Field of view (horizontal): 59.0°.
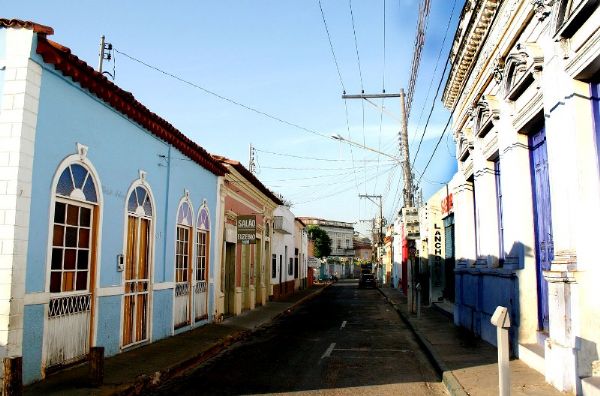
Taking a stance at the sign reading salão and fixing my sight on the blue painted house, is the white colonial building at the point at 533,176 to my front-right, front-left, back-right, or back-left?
front-left

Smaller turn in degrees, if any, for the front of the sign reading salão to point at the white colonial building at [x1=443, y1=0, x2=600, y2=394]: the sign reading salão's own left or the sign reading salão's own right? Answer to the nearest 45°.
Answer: approximately 45° to the sign reading salão's own left

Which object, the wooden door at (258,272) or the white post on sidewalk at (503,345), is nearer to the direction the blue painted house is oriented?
the white post on sidewalk

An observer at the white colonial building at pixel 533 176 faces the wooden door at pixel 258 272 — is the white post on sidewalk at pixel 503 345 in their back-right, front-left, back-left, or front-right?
back-left

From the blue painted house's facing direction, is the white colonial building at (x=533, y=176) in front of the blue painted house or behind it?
in front

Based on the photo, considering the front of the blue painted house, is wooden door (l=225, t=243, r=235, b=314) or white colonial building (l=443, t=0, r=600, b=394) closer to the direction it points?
the white colonial building

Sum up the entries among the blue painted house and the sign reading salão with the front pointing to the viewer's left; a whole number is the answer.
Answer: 0

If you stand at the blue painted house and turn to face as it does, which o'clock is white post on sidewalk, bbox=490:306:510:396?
The white post on sidewalk is roughly at 12 o'clock from the blue painted house.

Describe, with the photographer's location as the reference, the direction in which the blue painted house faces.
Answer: facing the viewer and to the right of the viewer

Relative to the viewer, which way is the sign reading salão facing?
toward the camera

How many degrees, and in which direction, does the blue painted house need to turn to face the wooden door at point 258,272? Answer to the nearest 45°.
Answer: approximately 90° to its left

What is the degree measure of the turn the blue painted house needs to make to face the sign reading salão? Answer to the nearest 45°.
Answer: approximately 90° to its left
